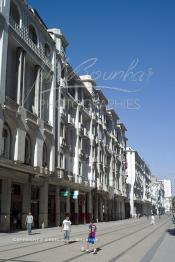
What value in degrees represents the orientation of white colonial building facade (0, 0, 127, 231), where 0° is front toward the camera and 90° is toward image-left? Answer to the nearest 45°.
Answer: approximately 315°
